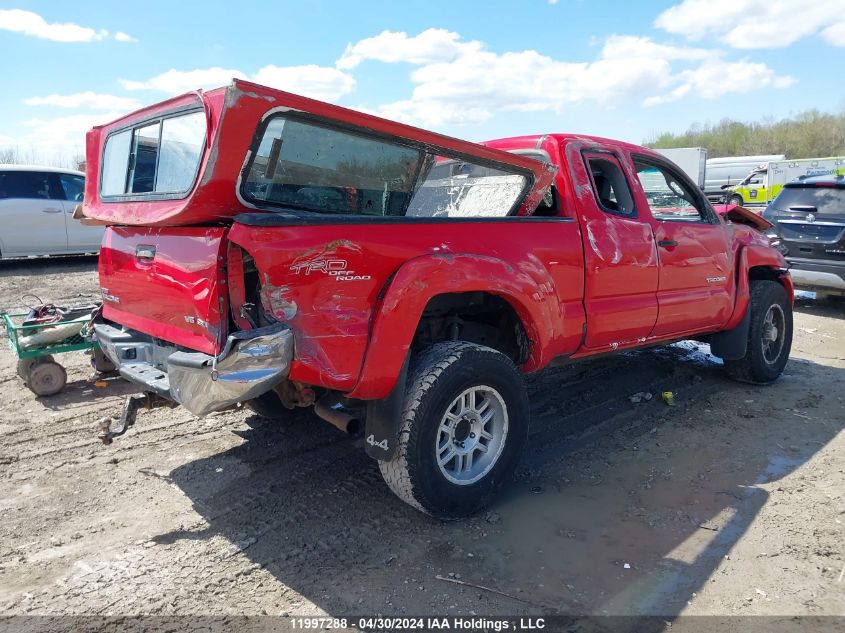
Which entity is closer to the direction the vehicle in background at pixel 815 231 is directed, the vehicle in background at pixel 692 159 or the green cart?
the vehicle in background

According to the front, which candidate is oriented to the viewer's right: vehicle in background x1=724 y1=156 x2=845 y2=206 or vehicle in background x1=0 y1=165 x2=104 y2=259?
vehicle in background x1=0 y1=165 x2=104 y2=259

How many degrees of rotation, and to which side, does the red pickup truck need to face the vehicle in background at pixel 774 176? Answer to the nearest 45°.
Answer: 0° — it already faces it

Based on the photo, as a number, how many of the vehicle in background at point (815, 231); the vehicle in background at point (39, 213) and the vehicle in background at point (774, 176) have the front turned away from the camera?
1

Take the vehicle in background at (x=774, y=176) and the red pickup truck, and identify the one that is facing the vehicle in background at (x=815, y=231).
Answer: the red pickup truck

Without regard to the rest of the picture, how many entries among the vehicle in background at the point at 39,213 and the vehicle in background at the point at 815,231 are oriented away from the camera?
1

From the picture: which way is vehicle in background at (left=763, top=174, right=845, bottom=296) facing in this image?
away from the camera

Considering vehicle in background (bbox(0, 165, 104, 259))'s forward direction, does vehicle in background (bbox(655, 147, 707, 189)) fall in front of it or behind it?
in front

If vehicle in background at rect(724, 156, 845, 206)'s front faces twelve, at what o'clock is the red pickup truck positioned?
The red pickup truck is roughly at 9 o'clock from the vehicle in background.

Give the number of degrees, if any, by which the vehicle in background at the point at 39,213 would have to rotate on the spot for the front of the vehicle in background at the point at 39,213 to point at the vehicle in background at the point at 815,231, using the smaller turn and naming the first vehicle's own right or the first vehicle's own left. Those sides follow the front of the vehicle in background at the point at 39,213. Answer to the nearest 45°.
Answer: approximately 45° to the first vehicle's own right

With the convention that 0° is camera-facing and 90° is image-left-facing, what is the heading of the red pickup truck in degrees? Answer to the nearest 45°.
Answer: approximately 225°

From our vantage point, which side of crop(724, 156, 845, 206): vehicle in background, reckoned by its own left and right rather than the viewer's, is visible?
left

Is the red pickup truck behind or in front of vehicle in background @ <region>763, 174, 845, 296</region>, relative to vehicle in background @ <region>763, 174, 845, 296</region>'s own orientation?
behind

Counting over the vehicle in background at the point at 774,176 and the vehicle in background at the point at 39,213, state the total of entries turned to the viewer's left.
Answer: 1

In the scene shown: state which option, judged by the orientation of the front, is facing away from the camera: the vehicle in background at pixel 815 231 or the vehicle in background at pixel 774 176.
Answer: the vehicle in background at pixel 815 231

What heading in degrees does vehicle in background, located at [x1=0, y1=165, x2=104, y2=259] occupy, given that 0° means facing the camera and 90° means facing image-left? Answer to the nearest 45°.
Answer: approximately 270°
